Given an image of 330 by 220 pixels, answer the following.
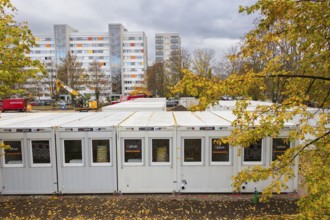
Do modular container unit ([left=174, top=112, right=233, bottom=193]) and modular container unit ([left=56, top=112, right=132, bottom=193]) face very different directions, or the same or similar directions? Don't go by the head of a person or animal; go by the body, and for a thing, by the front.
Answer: same or similar directions

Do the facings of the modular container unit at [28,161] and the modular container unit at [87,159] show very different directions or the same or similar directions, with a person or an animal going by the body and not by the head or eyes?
same or similar directions

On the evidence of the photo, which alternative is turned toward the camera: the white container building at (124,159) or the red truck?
the white container building

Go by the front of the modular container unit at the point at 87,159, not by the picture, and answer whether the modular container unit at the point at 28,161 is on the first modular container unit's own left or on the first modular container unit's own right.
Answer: on the first modular container unit's own right

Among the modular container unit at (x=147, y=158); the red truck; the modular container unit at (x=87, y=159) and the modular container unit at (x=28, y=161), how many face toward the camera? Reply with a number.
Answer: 3

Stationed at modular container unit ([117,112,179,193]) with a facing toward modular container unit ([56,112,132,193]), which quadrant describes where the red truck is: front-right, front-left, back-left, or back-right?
front-right

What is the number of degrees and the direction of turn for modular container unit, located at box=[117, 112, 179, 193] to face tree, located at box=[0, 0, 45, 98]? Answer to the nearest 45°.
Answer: approximately 45° to its right

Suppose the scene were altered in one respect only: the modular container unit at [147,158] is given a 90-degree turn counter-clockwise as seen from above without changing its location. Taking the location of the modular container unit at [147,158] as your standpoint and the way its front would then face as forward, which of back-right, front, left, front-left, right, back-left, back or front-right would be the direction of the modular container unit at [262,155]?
front

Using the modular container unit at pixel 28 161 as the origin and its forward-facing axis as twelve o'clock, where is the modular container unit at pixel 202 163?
the modular container unit at pixel 202 163 is roughly at 10 o'clock from the modular container unit at pixel 28 161.

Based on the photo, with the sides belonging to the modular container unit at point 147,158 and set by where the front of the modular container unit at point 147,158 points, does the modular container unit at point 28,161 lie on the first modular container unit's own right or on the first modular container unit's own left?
on the first modular container unit's own right

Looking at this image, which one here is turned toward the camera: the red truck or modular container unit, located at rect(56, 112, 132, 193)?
the modular container unit

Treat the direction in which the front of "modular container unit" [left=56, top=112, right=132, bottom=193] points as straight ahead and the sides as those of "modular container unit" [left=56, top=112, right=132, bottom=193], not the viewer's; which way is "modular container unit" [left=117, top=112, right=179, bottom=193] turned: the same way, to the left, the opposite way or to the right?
the same way

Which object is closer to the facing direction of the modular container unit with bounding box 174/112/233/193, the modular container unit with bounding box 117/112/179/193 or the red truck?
the modular container unit

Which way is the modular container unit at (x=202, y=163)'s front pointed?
toward the camera
